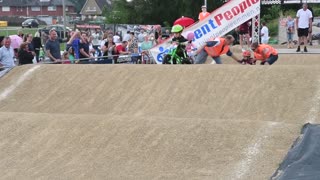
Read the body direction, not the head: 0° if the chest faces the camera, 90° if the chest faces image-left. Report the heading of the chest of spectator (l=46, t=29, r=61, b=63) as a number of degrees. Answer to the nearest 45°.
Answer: approximately 315°

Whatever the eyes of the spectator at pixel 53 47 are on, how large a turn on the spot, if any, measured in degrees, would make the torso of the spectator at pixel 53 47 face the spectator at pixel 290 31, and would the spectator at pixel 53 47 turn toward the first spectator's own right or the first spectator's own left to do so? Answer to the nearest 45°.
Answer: approximately 90° to the first spectator's own left

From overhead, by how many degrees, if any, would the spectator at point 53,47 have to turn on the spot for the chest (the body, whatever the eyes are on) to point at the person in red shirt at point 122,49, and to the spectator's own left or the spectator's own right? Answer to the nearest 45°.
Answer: approximately 90° to the spectator's own left

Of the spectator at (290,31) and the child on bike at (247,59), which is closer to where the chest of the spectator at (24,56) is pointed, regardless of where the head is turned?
the child on bike

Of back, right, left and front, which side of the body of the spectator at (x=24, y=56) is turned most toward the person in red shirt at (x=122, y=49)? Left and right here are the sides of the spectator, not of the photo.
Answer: left

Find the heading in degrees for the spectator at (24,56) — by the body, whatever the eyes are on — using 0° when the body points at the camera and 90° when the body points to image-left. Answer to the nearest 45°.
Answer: approximately 315°

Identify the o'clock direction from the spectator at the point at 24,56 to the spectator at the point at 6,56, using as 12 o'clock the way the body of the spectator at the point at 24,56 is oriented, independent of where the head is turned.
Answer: the spectator at the point at 6,56 is roughly at 2 o'clock from the spectator at the point at 24,56.
